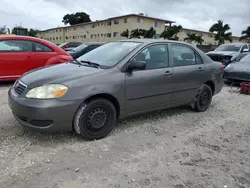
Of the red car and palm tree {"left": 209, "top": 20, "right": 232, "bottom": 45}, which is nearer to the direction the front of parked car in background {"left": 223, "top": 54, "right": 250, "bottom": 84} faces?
the red car

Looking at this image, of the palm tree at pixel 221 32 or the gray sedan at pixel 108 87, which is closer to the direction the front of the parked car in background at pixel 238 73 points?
the gray sedan

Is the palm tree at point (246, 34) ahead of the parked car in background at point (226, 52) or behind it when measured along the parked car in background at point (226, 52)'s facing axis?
behind

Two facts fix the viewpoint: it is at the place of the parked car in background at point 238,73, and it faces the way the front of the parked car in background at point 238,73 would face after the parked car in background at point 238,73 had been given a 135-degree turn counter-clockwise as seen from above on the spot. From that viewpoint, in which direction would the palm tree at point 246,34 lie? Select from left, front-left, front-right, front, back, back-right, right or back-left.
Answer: left

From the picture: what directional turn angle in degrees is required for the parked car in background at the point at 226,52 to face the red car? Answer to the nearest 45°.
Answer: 0° — it already faces it

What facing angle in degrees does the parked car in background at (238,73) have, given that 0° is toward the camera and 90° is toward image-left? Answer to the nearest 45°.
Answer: approximately 45°

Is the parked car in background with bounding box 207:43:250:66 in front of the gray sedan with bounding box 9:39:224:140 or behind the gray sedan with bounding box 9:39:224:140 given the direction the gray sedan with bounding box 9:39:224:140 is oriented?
behind
